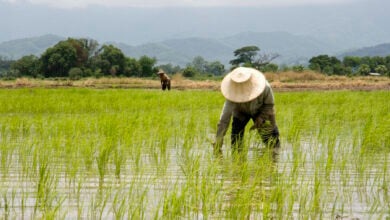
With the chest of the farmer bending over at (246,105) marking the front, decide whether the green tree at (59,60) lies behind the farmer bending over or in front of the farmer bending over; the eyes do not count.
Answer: behind

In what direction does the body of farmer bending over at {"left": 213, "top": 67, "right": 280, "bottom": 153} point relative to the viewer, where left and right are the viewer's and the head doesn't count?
facing the viewer

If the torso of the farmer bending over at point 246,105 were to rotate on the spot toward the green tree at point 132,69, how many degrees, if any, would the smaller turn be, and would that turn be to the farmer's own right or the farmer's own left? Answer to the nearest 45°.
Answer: approximately 180°

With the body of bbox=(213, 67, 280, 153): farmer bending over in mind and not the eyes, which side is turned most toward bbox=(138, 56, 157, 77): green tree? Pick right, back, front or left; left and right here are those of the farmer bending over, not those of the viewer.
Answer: back

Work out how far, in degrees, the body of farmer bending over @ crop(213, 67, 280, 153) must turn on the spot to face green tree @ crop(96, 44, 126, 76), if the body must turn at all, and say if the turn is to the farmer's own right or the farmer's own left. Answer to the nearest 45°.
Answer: approximately 180°

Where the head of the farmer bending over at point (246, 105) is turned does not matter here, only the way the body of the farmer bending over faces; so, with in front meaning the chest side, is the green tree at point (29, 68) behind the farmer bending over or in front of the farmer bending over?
behind
